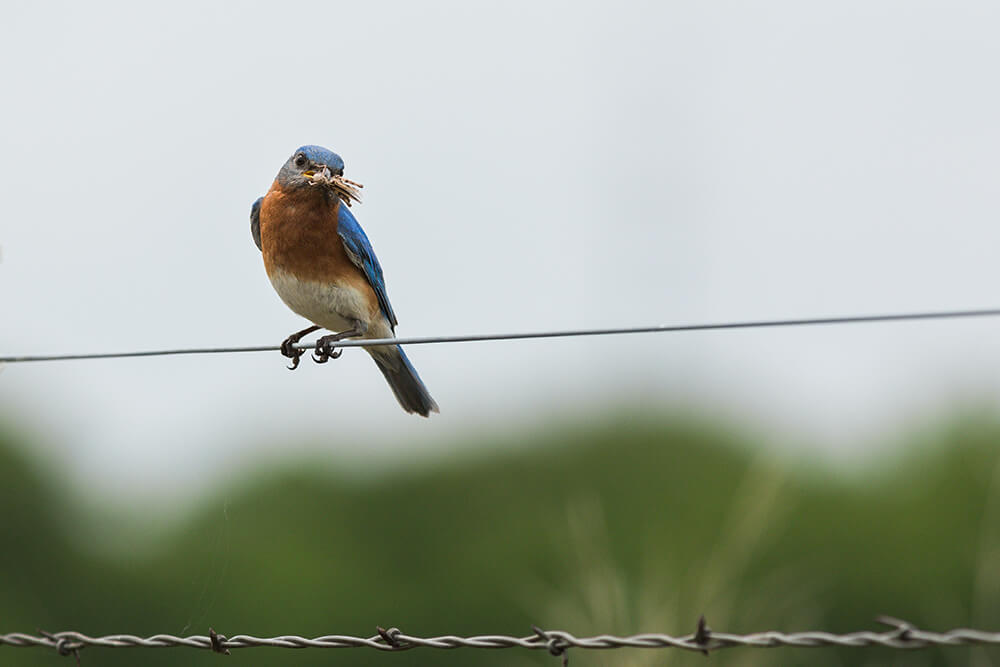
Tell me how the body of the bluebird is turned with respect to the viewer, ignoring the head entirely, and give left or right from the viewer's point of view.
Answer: facing the viewer and to the left of the viewer
